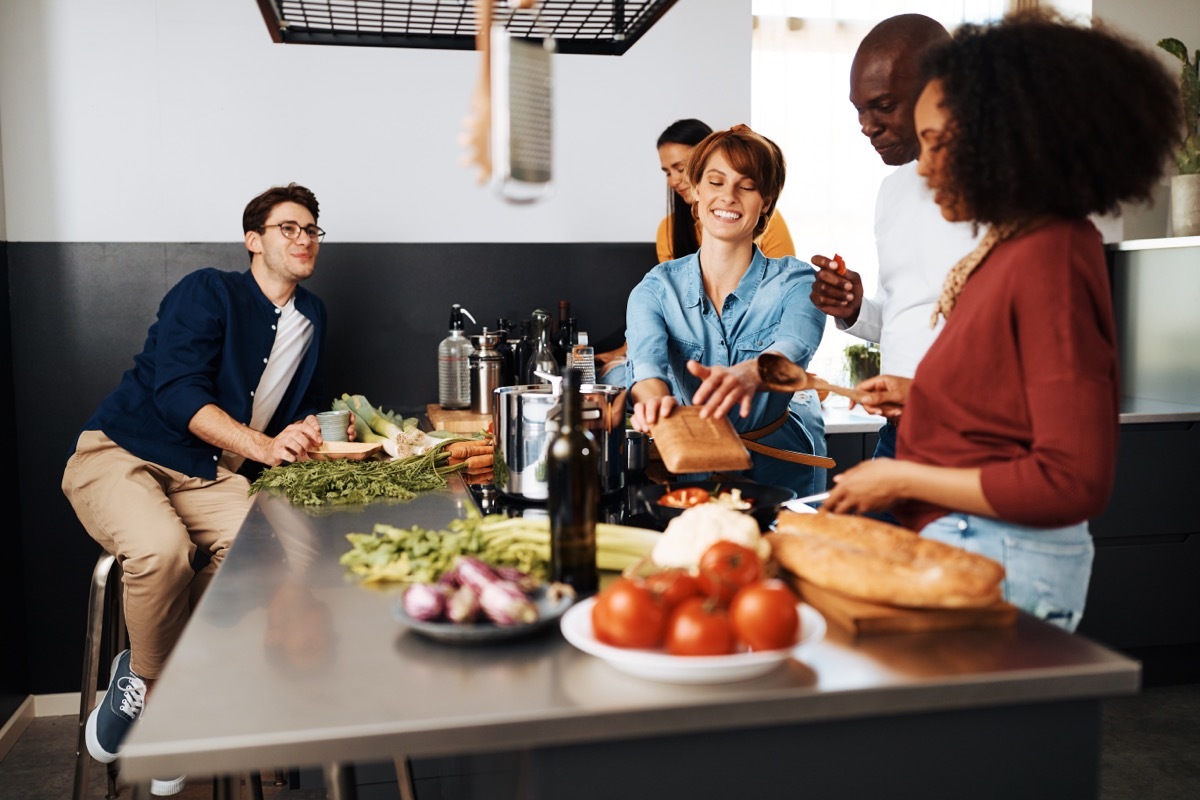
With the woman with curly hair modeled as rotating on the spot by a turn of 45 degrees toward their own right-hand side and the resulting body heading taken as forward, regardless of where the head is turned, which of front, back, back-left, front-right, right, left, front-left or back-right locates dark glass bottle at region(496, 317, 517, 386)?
front

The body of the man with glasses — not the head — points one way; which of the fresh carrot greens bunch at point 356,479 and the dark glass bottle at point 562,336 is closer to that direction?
the fresh carrot greens bunch

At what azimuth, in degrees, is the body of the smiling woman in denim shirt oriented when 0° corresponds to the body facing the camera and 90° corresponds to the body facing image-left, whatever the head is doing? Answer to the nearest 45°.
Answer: approximately 0°

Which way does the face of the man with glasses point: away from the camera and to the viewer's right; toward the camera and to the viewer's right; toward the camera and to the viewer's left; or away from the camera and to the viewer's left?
toward the camera and to the viewer's right

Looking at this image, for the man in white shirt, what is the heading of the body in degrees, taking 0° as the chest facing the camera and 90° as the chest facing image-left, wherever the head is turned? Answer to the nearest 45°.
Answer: approximately 45°

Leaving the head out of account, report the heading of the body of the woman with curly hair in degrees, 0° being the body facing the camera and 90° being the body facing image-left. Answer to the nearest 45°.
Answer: approximately 90°

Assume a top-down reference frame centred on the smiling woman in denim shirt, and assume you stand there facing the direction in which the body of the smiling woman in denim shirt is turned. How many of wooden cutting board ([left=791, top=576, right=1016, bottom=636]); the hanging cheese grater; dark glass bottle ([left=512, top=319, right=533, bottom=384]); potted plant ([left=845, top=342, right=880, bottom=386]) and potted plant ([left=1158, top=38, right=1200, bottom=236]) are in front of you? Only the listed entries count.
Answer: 2

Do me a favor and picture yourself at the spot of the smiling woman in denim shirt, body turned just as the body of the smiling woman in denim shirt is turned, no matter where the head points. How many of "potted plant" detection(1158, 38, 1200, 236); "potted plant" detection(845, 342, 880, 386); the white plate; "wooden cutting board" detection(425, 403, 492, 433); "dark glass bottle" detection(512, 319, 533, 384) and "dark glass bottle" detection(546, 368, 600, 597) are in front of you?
2

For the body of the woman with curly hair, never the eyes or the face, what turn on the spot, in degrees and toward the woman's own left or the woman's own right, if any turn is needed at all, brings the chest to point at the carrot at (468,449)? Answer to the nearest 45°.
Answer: approximately 45° to the woman's own right

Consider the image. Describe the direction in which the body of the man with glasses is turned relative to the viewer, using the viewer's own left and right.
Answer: facing the viewer and to the right of the viewer

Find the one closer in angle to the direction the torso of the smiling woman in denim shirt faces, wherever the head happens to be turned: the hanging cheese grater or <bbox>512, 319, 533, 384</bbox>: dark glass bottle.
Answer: the hanging cheese grater
